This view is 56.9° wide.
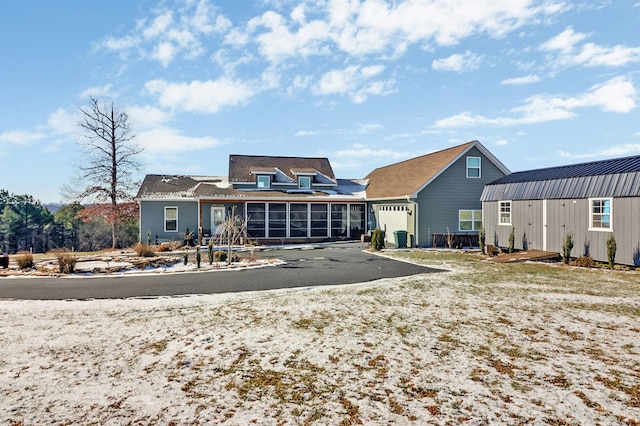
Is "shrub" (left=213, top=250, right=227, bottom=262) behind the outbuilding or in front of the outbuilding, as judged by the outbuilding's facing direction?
in front

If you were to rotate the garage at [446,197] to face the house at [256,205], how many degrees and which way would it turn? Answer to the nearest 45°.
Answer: approximately 45° to its right

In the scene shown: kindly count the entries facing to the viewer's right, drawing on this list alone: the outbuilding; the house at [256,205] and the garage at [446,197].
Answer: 0

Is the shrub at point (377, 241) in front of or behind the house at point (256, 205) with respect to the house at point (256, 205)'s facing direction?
in front

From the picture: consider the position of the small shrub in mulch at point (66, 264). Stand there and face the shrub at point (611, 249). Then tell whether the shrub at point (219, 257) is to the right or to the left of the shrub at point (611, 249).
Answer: left

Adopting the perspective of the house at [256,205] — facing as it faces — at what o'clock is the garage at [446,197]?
the garage at [446,197] is roughly at 10 o'clock from the house at [256,205].

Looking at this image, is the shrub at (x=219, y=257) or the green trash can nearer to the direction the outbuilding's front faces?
the shrub

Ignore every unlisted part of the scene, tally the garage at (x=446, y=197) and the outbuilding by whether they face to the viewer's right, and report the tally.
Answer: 0

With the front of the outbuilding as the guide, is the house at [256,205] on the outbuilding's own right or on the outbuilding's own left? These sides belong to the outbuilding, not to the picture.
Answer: on the outbuilding's own right

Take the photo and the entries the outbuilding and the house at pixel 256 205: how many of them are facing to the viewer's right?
0

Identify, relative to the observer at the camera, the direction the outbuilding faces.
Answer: facing the viewer and to the left of the viewer

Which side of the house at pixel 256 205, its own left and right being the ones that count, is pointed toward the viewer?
front
